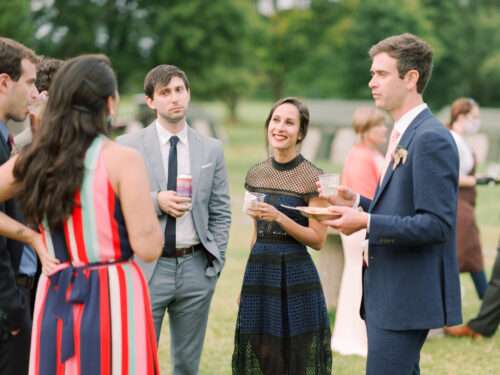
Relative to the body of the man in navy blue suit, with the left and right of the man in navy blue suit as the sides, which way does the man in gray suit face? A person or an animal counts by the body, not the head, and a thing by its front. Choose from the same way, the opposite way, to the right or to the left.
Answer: to the left

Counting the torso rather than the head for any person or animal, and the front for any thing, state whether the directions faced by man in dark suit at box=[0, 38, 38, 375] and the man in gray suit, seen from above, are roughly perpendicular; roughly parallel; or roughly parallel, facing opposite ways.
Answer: roughly perpendicular

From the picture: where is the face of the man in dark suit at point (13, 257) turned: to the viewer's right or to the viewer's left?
to the viewer's right

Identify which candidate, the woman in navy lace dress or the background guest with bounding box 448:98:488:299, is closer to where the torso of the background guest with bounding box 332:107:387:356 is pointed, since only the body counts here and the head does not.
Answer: the background guest

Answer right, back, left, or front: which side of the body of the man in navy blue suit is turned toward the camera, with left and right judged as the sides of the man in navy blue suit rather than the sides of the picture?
left

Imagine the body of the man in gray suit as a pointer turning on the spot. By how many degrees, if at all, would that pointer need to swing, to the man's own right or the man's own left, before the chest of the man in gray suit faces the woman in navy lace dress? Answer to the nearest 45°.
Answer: approximately 90° to the man's own left

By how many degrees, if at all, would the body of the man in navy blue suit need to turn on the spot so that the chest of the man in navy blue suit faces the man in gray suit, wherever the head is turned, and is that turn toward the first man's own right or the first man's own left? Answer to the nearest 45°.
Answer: approximately 45° to the first man's own right

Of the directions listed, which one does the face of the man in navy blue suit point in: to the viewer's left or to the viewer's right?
to the viewer's left

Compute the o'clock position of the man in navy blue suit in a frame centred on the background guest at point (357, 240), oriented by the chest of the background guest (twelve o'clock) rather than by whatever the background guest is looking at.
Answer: The man in navy blue suit is roughly at 3 o'clock from the background guest.

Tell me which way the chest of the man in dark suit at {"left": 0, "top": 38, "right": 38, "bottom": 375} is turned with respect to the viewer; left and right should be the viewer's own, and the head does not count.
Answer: facing to the right of the viewer

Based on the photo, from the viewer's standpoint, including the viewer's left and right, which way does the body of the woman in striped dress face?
facing away from the viewer and to the right of the viewer
